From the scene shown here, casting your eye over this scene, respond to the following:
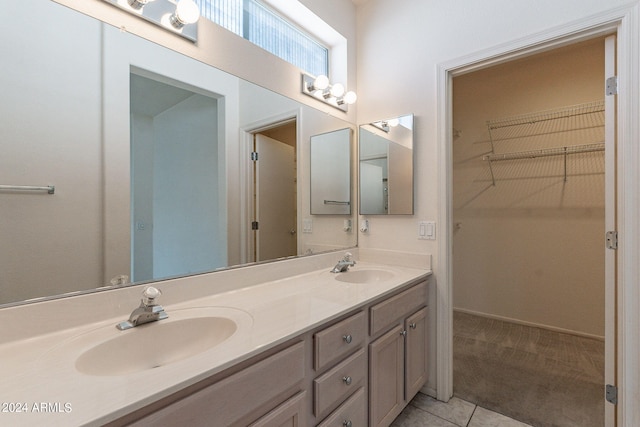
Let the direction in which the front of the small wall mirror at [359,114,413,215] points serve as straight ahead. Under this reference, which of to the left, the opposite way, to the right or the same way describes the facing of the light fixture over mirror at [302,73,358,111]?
to the left

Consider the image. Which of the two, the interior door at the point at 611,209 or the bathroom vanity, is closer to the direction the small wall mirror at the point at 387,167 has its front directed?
the bathroom vanity

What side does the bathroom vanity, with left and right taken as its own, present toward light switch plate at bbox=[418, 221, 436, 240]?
left

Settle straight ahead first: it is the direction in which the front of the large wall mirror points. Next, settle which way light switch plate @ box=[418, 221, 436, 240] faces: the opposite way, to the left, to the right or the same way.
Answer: to the right
